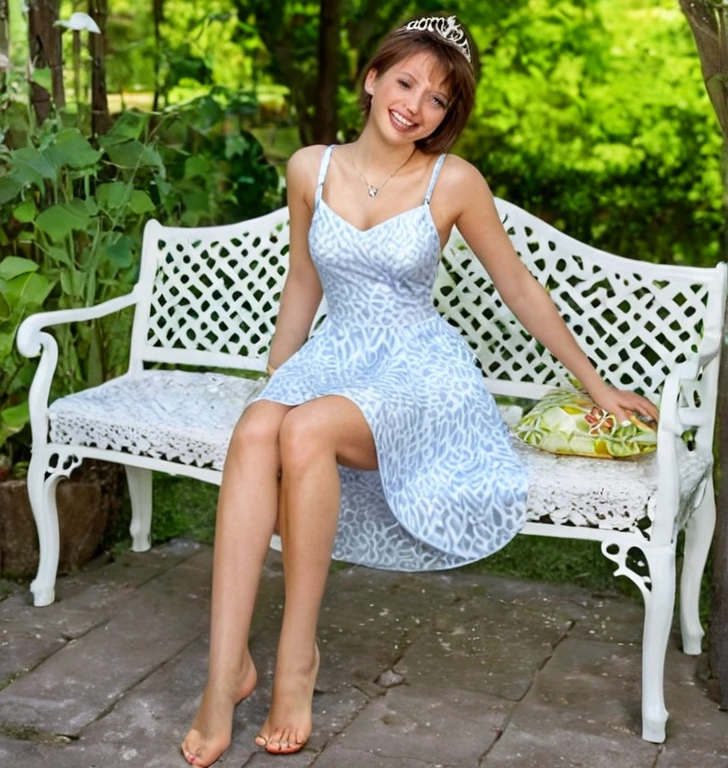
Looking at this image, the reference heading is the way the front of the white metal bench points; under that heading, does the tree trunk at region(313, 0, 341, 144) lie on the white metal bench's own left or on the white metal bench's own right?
on the white metal bench's own right

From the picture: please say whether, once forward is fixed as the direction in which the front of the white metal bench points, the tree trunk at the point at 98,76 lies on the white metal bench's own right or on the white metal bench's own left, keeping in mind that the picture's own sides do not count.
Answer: on the white metal bench's own right

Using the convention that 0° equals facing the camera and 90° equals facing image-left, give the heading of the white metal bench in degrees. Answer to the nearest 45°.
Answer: approximately 45°
